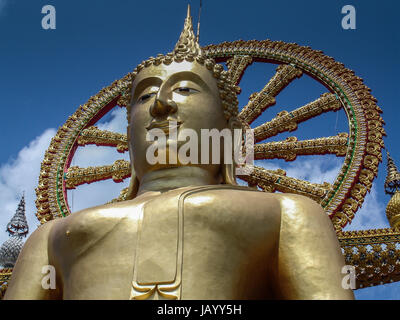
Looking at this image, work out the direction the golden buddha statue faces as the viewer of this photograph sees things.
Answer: facing the viewer and to the left of the viewer

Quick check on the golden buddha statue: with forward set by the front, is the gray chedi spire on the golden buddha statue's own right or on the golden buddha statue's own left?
on the golden buddha statue's own right
